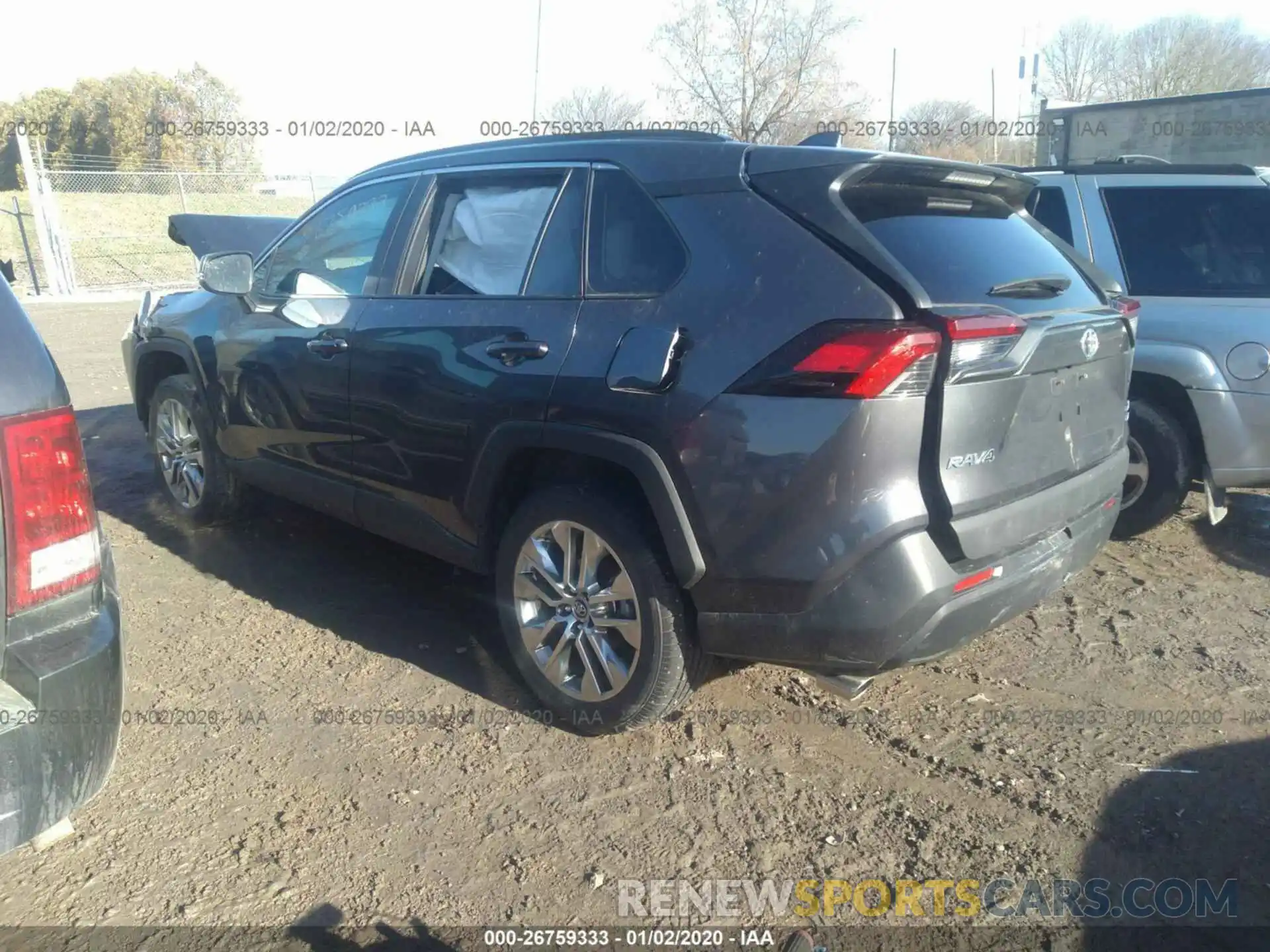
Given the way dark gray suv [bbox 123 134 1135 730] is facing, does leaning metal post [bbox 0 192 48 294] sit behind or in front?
in front

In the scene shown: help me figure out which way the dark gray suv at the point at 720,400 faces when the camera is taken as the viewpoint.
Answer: facing away from the viewer and to the left of the viewer

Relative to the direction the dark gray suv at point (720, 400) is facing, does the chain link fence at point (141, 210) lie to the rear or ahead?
ahead

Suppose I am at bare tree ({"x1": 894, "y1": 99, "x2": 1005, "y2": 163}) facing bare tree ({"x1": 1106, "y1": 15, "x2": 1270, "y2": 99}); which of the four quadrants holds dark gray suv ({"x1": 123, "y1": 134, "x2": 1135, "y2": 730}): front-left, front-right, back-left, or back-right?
back-right

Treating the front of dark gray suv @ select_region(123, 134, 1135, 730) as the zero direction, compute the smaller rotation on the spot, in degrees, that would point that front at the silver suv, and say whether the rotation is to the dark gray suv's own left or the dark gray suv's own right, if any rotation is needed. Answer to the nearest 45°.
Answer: approximately 90° to the dark gray suv's own right

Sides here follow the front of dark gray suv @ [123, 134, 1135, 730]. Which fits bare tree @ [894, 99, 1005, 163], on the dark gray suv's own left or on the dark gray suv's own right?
on the dark gray suv's own right

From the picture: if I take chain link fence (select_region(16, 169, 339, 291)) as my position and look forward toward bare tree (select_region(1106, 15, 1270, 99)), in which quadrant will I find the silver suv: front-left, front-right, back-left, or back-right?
front-right

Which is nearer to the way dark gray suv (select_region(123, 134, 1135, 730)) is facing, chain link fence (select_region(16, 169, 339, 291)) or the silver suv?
the chain link fence

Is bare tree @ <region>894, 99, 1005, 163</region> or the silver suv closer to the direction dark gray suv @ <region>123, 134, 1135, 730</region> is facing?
the bare tree

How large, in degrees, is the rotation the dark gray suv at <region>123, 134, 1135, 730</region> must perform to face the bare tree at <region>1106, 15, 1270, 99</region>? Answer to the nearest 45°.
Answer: approximately 90° to its right
